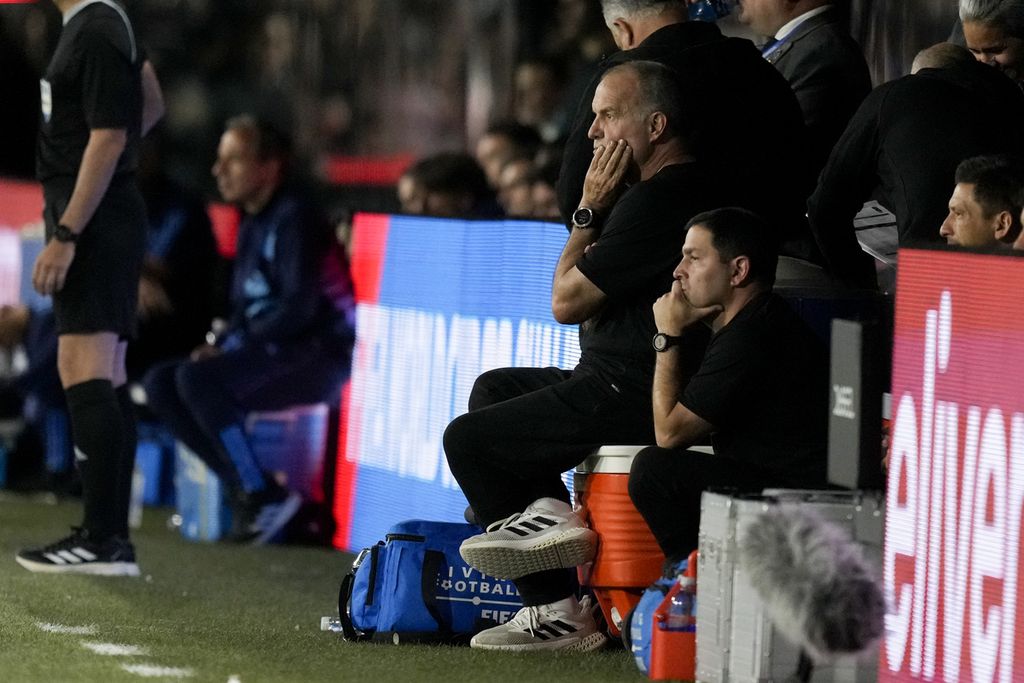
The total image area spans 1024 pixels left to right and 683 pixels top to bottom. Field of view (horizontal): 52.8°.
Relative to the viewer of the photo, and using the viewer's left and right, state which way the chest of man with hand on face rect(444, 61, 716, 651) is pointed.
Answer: facing to the left of the viewer

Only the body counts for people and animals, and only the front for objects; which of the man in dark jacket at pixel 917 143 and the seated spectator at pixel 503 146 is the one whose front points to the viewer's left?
the seated spectator

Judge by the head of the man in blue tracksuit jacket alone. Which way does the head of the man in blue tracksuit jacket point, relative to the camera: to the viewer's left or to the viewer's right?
to the viewer's left

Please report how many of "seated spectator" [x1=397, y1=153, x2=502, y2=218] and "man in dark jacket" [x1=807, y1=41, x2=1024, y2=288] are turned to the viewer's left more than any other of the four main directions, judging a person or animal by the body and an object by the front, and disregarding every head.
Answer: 1

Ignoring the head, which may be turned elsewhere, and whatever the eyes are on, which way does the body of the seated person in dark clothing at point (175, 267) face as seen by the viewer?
to the viewer's left

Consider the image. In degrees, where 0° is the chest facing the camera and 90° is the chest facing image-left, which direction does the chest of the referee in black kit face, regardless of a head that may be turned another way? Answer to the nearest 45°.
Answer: approximately 90°

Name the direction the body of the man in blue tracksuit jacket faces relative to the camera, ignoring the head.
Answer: to the viewer's left

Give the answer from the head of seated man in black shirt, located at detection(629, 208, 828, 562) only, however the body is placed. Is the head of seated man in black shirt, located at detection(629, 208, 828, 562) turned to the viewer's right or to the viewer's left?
to the viewer's left

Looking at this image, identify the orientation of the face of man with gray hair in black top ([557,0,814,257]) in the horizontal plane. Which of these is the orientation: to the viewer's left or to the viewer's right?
to the viewer's left
